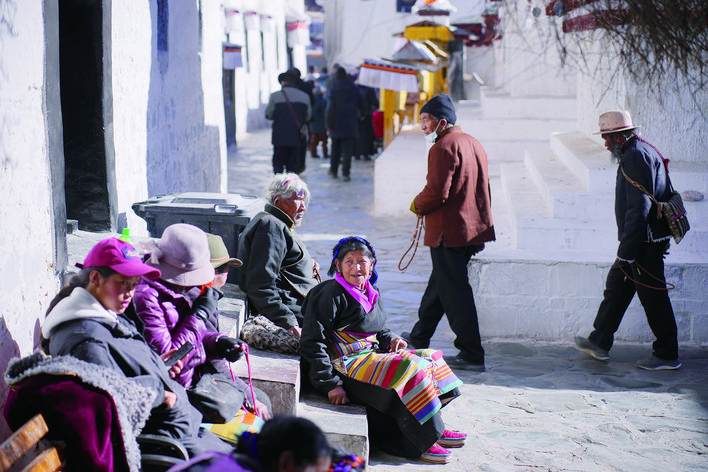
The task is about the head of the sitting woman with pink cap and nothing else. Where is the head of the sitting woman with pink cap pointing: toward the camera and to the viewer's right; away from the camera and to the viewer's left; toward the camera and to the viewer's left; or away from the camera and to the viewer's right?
toward the camera and to the viewer's right

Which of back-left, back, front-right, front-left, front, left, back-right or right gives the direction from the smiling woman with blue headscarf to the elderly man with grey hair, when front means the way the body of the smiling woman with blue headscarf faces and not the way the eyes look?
back

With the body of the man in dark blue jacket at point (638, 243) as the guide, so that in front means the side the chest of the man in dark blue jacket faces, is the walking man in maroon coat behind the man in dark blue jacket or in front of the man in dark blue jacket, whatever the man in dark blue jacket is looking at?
in front

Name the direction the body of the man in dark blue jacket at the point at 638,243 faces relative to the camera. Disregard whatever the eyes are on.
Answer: to the viewer's left

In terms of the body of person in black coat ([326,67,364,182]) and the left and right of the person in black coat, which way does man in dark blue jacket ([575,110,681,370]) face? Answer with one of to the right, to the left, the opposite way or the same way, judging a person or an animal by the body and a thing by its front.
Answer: to the left

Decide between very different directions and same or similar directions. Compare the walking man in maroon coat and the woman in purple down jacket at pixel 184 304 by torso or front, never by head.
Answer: very different directions

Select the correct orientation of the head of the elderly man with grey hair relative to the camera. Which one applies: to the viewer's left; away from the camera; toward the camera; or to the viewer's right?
to the viewer's right

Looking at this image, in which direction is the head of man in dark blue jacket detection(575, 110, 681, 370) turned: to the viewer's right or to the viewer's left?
to the viewer's left

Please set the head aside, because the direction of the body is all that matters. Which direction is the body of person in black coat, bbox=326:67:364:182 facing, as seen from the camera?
away from the camera

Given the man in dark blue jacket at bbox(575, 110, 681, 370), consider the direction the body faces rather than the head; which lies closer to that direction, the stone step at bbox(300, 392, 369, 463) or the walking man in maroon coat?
the walking man in maroon coat

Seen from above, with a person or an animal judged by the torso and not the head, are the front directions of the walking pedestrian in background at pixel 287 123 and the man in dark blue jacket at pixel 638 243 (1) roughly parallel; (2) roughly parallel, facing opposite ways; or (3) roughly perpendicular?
roughly perpendicular
